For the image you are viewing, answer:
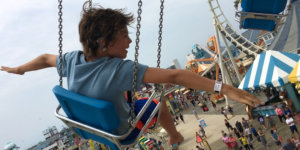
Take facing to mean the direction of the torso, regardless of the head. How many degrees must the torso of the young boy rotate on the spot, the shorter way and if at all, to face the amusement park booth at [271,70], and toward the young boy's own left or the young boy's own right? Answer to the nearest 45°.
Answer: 0° — they already face it

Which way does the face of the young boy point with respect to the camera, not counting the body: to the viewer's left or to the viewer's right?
to the viewer's right

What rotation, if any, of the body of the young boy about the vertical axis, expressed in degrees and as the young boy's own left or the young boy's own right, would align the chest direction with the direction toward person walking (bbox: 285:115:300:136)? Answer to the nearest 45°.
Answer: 0° — they already face them
